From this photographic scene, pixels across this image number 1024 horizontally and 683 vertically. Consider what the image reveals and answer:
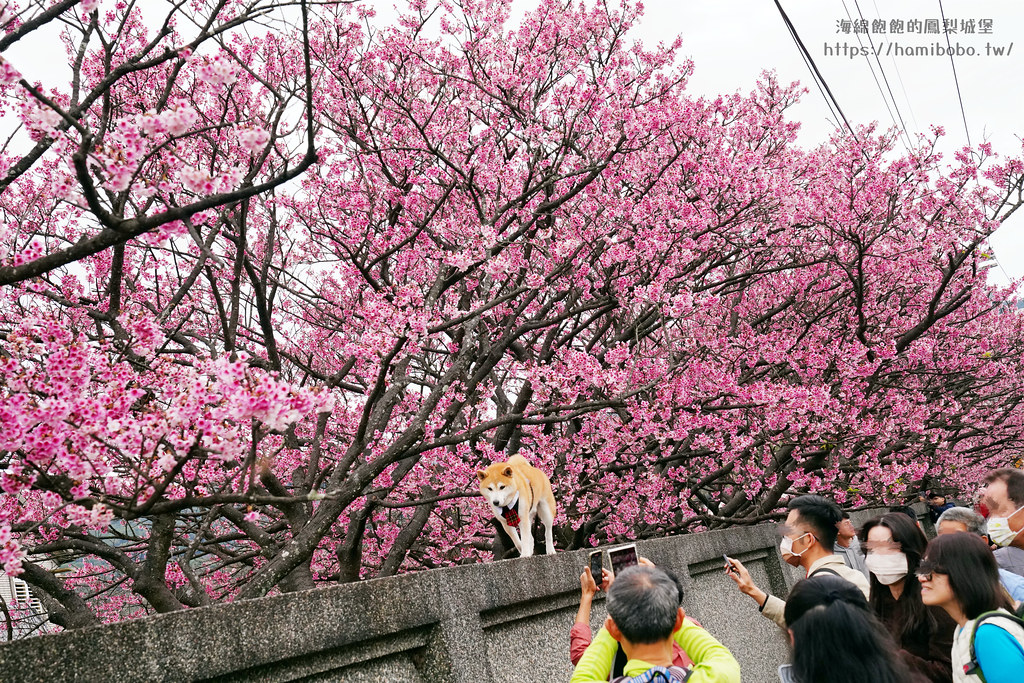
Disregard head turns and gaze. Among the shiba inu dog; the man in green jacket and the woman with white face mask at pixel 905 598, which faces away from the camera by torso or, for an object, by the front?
the man in green jacket

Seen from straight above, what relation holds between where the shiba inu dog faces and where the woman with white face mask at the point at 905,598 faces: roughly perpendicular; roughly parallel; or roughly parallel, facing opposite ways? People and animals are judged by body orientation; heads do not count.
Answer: roughly parallel

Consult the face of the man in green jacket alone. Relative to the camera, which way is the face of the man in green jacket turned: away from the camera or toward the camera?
away from the camera

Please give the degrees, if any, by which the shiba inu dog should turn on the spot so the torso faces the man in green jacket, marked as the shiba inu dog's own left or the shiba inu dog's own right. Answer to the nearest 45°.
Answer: approximately 45° to the shiba inu dog's own left

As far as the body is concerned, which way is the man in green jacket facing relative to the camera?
away from the camera

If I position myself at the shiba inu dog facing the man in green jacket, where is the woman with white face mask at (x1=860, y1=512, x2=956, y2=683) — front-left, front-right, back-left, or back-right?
front-left

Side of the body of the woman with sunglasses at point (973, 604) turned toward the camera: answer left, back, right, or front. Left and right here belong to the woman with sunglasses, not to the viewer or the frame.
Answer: left

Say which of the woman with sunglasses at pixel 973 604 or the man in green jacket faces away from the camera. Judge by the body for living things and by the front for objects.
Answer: the man in green jacket

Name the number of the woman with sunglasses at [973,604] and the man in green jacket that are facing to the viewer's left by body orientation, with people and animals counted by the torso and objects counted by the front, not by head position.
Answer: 1

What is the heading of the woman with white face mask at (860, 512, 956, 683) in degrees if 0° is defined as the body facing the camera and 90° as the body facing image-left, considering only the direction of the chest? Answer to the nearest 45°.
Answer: approximately 45°

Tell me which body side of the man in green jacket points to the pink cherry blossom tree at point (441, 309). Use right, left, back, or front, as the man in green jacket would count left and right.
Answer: front

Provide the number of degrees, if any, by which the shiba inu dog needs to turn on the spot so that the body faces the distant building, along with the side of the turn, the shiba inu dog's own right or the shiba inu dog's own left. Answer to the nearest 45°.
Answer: approximately 90° to the shiba inu dog's own right

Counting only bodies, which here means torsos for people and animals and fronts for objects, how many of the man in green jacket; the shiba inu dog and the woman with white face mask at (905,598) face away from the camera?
1

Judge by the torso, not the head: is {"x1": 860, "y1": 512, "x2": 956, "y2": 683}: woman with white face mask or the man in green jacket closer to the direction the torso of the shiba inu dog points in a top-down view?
the man in green jacket
